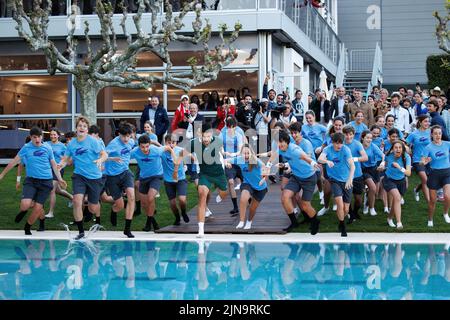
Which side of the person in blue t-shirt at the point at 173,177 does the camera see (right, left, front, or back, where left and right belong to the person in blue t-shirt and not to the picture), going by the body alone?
front

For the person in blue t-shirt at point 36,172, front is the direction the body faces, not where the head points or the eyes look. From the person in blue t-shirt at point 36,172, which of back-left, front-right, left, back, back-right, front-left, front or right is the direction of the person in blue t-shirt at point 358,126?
left

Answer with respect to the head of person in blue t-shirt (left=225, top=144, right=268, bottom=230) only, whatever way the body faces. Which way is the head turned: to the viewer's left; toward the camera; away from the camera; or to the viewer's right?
toward the camera

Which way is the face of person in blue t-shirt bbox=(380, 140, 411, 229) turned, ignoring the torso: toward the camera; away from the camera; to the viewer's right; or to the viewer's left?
toward the camera

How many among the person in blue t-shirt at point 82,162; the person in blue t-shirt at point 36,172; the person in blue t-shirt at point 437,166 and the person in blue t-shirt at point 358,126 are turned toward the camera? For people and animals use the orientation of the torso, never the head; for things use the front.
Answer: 4

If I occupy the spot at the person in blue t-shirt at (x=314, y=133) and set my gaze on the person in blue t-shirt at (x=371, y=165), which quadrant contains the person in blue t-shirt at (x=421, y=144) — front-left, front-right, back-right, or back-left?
front-left

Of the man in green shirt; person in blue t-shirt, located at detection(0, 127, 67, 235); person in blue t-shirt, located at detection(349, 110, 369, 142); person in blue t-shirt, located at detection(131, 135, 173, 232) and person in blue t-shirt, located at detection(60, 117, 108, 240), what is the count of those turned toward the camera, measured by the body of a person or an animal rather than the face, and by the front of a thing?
5

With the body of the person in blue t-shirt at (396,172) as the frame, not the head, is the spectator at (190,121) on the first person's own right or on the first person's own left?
on the first person's own right

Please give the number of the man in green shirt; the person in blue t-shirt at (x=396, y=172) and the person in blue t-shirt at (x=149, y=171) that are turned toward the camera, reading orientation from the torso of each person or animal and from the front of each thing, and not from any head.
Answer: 3

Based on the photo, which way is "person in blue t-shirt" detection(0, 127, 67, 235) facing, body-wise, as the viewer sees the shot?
toward the camera

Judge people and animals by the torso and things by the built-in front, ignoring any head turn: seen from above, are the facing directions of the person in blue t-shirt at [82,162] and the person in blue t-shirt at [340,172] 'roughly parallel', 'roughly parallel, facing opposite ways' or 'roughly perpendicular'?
roughly parallel

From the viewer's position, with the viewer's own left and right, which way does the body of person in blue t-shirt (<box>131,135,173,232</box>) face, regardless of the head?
facing the viewer
